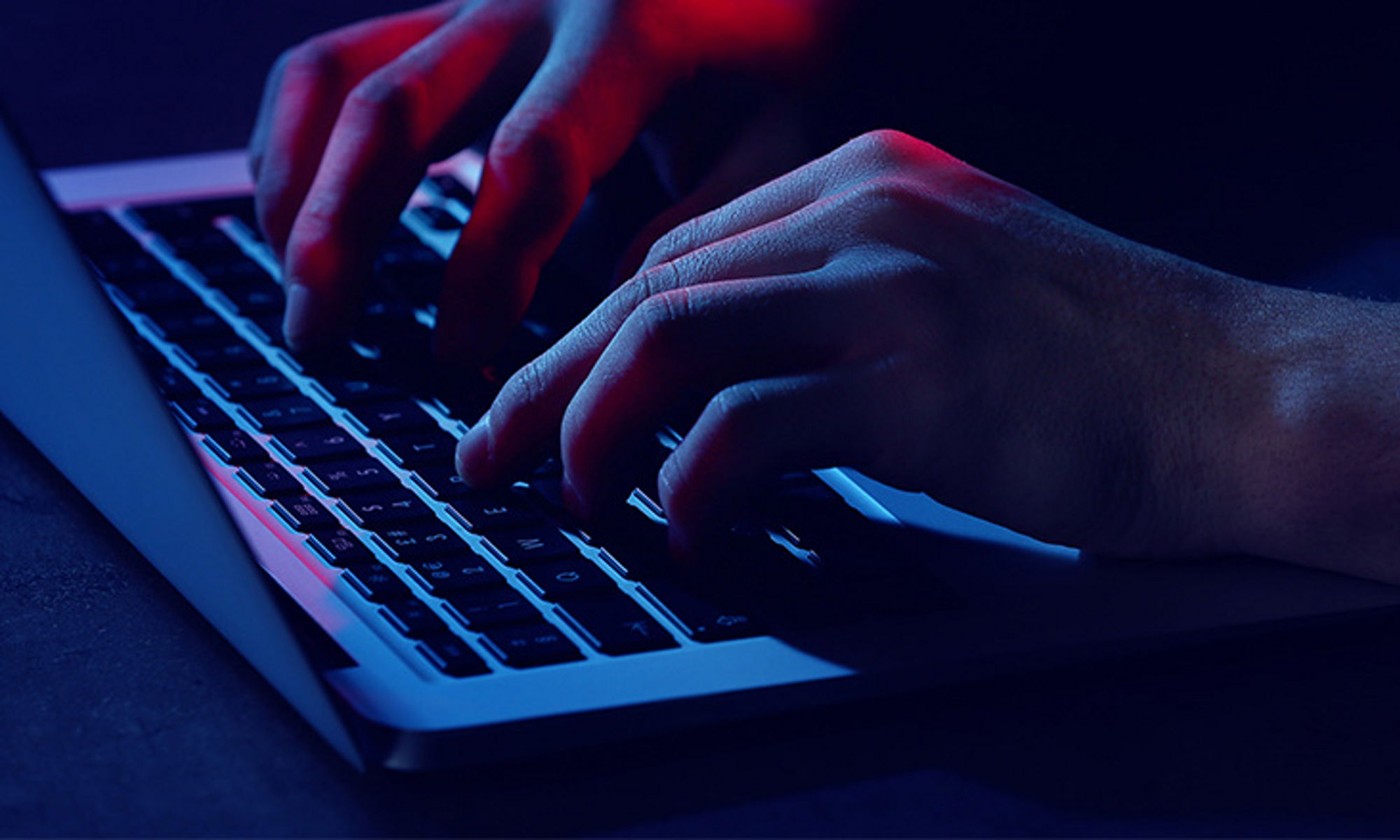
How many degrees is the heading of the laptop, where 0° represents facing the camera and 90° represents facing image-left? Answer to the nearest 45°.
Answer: approximately 225°
